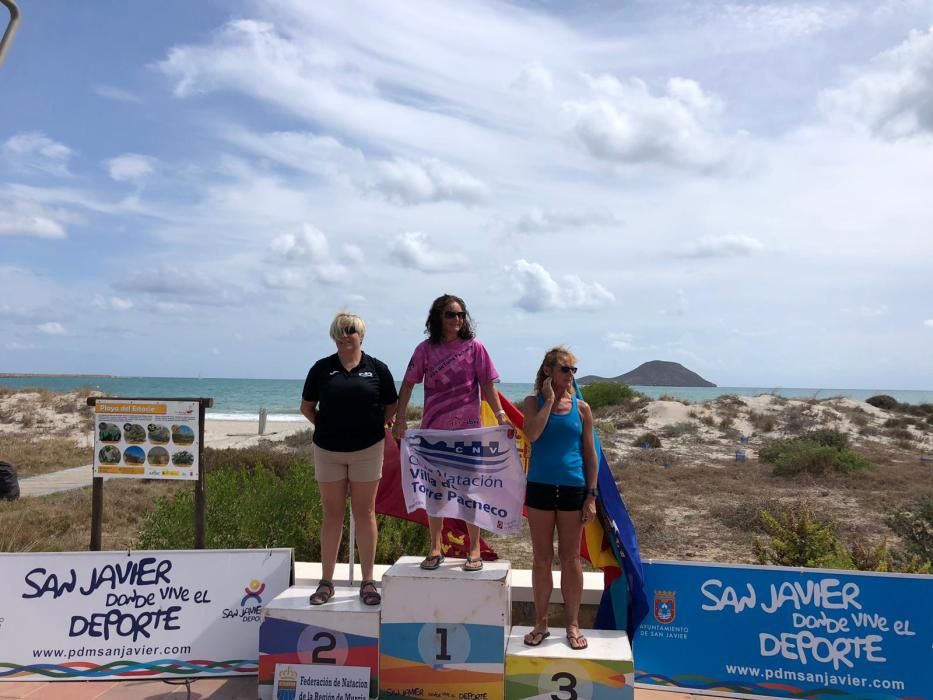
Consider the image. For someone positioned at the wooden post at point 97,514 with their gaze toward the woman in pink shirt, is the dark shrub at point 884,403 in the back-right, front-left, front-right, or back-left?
front-left

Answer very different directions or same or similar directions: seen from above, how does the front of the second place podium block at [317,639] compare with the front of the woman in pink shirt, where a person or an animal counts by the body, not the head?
same or similar directions

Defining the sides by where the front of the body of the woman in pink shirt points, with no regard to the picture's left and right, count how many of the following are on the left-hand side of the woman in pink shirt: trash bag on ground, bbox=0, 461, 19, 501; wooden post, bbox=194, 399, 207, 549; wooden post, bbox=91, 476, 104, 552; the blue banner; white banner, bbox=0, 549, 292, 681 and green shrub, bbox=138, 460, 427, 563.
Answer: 1

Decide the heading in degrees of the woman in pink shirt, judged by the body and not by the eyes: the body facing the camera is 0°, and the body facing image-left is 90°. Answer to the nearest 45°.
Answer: approximately 0°

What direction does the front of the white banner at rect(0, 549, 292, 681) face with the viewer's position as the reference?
facing the viewer

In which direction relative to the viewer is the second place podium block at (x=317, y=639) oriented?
toward the camera

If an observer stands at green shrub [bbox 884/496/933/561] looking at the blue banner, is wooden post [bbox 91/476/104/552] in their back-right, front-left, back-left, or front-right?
front-right

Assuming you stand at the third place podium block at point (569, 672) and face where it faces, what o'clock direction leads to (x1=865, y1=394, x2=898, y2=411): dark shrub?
The dark shrub is roughly at 7 o'clock from the third place podium block.

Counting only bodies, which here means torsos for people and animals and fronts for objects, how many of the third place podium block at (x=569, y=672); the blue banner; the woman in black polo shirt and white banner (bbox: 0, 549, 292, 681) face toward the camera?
4

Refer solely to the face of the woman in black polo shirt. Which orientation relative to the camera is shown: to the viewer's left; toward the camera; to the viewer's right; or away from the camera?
toward the camera

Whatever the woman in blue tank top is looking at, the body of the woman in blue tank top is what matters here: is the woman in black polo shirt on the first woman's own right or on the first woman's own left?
on the first woman's own right

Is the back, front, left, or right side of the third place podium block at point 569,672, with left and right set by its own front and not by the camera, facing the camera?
front

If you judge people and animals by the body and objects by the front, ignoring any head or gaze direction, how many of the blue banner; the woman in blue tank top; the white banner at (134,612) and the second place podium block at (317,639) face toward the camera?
4

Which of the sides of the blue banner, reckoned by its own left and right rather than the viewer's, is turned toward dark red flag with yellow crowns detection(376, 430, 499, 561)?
right

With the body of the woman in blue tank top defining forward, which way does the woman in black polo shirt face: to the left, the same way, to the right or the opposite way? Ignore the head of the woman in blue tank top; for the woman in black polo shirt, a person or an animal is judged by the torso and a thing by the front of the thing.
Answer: the same way

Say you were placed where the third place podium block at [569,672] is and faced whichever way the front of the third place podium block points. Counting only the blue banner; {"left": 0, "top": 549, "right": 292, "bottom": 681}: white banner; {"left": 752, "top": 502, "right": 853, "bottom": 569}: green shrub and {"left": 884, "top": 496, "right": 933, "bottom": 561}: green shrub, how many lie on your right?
1
